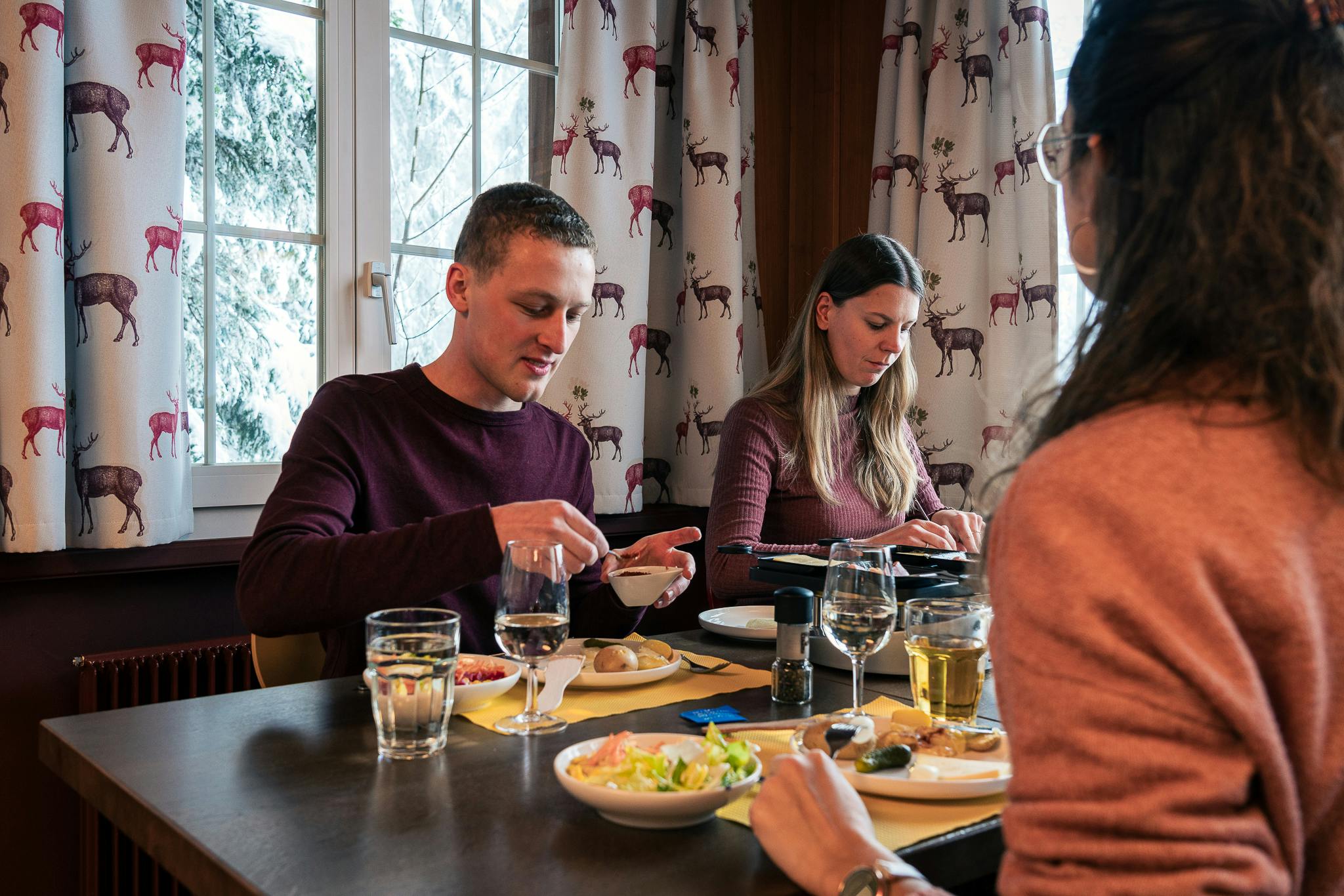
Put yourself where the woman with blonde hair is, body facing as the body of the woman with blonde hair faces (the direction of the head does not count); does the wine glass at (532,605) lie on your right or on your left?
on your right

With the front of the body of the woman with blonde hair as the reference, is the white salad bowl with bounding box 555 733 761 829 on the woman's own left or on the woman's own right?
on the woman's own right

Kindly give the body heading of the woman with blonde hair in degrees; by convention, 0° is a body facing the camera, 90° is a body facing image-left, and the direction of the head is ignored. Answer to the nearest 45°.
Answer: approximately 315°

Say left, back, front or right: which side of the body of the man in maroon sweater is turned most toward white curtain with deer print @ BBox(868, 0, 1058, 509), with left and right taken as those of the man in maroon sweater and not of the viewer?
left

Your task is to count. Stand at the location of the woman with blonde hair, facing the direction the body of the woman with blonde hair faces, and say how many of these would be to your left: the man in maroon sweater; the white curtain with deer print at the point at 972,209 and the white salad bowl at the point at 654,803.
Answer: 1

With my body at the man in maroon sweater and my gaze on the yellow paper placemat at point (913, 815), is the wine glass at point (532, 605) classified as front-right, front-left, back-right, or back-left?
front-right

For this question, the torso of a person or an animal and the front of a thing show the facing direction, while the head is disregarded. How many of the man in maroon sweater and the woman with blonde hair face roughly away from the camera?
0

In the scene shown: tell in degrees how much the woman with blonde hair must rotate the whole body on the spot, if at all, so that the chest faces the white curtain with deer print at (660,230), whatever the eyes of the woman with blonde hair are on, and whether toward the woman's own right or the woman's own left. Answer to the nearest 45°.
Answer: approximately 180°

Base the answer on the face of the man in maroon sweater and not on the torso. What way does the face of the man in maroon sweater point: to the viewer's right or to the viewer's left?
to the viewer's right

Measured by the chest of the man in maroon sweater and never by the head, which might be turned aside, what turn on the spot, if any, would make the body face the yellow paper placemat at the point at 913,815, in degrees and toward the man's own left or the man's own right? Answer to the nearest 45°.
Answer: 0° — they already face it

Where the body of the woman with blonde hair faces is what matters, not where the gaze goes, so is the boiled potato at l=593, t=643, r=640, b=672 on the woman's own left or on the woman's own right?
on the woman's own right

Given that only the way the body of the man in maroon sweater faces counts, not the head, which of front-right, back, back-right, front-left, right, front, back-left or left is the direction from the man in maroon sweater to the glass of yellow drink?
front

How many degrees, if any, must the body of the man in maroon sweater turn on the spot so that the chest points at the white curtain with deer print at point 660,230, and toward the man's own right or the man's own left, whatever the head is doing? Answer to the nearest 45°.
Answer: approximately 90° to the man's own left

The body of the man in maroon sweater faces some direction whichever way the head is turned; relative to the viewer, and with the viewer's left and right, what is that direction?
facing the viewer and to the right of the viewer

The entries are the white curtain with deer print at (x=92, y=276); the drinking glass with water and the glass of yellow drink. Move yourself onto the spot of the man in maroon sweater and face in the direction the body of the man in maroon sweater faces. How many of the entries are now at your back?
1

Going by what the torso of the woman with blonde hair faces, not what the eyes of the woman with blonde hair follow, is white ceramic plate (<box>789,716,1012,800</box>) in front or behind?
in front

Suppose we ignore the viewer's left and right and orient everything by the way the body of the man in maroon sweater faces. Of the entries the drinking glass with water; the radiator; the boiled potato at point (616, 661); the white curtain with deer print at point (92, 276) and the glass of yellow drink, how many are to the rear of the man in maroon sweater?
2

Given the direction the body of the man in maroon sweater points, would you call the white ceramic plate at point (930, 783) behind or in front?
in front

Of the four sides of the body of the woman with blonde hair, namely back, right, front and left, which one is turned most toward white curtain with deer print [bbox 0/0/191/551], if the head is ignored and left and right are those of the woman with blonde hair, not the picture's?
right
